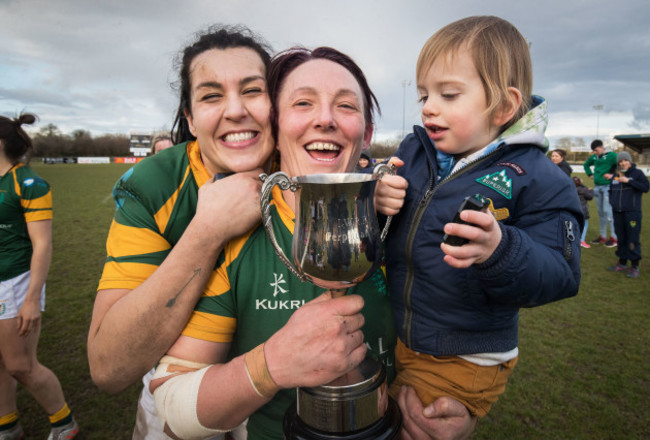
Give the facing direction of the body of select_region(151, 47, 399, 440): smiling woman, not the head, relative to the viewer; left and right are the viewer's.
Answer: facing the viewer

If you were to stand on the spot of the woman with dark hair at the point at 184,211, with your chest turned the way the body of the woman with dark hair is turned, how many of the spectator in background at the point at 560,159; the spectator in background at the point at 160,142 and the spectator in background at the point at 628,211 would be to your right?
0

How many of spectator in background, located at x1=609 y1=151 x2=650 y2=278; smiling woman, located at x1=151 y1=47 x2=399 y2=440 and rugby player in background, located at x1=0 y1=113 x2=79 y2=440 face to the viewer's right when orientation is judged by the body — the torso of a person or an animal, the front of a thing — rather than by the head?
0

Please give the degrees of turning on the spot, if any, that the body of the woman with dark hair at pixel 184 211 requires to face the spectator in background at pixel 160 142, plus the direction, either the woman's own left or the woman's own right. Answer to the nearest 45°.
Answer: approximately 135° to the woman's own left

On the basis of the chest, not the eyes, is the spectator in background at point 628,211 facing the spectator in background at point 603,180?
no

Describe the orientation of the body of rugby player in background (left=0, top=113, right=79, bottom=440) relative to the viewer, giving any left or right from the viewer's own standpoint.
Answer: facing the viewer and to the left of the viewer

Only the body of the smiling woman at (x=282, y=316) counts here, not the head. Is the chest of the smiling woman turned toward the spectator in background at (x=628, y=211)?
no

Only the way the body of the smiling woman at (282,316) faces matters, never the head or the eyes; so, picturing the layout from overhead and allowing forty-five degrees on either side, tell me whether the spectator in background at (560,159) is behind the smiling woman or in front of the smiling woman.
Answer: behind

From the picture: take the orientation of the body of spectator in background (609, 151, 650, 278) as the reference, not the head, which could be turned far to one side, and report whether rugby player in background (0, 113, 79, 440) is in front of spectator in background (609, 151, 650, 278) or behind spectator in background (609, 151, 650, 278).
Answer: in front

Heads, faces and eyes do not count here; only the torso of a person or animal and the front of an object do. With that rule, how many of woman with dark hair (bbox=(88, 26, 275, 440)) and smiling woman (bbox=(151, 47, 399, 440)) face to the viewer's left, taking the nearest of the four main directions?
0

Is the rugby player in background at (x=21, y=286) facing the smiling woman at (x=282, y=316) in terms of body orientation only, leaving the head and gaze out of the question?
no

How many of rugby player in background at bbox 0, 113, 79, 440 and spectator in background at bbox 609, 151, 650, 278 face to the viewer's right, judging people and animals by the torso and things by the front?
0

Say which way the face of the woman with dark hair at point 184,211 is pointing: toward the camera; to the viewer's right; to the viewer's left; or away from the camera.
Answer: toward the camera

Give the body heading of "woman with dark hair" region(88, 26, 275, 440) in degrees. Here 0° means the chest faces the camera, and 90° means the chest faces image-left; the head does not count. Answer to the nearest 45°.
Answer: approximately 315°
